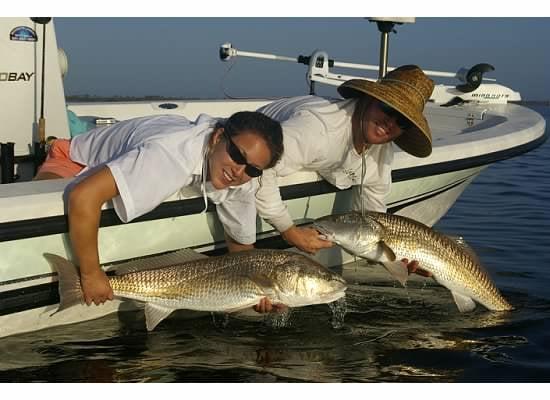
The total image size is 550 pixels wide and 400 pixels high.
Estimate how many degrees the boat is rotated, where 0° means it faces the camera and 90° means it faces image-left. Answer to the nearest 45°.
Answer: approximately 270°
